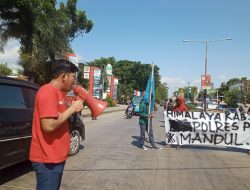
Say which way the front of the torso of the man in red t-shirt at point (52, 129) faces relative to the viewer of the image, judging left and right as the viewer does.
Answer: facing to the right of the viewer

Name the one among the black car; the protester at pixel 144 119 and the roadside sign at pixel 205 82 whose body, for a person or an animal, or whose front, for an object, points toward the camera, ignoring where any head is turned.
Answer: the roadside sign

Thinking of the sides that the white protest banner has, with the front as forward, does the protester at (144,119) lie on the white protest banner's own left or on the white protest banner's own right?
on the white protest banner's own right

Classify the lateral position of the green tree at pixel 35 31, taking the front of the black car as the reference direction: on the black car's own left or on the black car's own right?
on the black car's own left
